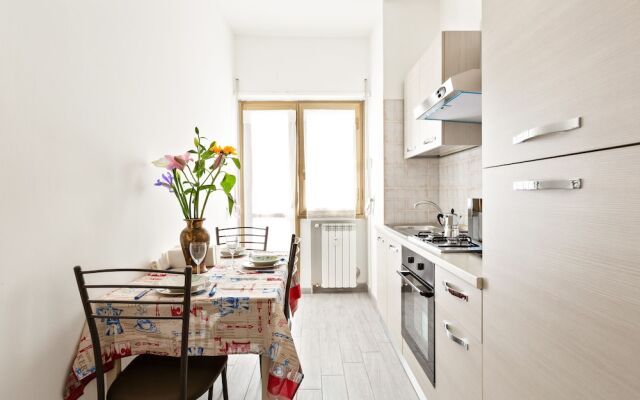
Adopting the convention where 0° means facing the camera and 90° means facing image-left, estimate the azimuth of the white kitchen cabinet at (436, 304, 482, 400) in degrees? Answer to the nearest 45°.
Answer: approximately 90°

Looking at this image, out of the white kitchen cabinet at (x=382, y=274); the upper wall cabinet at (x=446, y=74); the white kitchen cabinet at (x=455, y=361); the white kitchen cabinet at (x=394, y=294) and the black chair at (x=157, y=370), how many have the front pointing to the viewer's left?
4

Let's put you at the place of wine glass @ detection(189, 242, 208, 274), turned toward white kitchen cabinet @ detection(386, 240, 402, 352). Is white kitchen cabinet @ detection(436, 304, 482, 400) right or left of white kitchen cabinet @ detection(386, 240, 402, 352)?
right

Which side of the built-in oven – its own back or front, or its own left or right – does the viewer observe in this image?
left

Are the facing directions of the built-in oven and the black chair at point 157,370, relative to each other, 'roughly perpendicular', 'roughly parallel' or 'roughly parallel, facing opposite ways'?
roughly perpendicular

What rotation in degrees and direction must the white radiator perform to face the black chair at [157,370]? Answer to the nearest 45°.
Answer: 0° — it already faces it

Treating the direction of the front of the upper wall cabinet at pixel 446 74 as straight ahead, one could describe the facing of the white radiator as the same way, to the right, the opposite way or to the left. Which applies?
to the left

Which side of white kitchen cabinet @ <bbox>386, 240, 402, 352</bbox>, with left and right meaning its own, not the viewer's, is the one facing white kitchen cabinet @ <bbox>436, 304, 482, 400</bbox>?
left

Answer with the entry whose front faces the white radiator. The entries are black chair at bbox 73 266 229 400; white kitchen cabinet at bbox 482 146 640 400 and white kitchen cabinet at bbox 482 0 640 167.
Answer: the black chair

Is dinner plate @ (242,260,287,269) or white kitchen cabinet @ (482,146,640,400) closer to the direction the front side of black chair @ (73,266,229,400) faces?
the dinner plate

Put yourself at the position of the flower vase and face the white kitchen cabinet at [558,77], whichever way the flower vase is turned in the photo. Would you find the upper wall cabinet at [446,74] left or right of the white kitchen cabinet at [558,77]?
left

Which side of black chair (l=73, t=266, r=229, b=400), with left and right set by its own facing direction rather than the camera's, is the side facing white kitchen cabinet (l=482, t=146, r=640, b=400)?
right

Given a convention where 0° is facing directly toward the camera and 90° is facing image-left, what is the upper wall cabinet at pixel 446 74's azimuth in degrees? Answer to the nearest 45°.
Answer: approximately 90°
